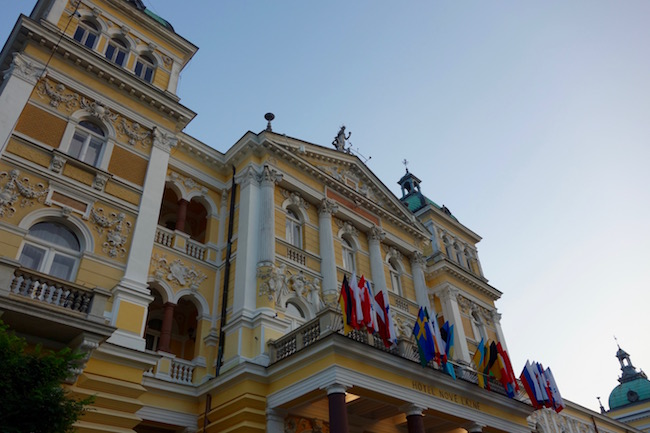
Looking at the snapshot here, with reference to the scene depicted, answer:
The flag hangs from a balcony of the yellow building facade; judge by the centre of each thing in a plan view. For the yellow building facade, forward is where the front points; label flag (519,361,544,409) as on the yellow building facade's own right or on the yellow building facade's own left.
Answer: on the yellow building facade's own left

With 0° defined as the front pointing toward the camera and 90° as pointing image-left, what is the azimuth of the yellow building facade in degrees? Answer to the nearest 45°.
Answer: approximately 315°
